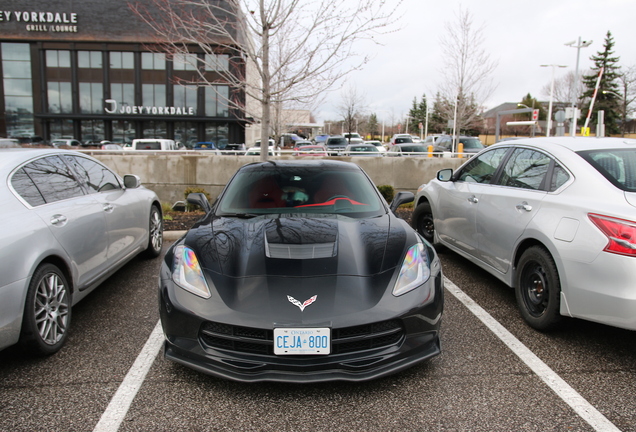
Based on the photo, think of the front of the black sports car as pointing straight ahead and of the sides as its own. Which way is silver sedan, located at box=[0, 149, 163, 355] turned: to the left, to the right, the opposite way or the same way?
the opposite way

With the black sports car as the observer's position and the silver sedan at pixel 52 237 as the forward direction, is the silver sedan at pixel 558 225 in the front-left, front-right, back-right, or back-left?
back-right

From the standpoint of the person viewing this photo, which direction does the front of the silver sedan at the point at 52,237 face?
facing away from the viewer and to the right of the viewer

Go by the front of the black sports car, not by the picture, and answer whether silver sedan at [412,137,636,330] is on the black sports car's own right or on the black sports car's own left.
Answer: on the black sports car's own left

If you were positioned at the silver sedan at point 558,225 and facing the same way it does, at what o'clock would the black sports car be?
The black sports car is roughly at 9 o'clock from the silver sedan.

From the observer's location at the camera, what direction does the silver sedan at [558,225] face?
facing away from the viewer and to the left of the viewer

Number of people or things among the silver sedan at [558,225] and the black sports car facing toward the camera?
1

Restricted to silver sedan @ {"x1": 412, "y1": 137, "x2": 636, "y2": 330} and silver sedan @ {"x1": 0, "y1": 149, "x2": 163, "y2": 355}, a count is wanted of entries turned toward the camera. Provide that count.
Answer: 0

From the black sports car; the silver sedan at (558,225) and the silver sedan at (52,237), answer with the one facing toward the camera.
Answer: the black sports car

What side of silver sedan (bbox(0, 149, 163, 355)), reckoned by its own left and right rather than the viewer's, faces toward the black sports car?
right

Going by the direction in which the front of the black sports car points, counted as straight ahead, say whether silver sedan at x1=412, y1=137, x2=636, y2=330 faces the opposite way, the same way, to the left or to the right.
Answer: the opposite way

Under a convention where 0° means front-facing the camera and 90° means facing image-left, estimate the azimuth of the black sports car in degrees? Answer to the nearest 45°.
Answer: approximately 0°
